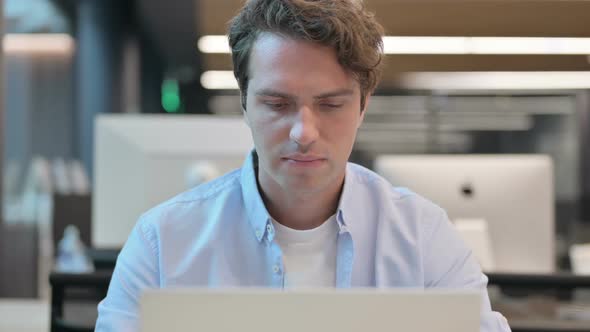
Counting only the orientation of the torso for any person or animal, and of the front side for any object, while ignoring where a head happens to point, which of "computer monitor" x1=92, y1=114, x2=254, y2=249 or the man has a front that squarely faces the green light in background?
the computer monitor

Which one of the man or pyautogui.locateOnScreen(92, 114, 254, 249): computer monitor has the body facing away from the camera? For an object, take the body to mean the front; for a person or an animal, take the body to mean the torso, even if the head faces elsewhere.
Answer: the computer monitor

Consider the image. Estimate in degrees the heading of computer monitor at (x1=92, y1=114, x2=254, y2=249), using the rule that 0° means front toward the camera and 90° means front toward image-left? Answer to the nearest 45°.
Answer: approximately 180°

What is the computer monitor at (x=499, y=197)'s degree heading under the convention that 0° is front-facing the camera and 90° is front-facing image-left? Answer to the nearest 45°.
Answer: approximately 180°

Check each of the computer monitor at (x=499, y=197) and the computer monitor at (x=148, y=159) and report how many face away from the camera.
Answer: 2

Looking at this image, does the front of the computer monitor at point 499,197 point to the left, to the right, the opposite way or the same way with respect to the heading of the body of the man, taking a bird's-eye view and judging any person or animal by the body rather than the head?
the opposite way

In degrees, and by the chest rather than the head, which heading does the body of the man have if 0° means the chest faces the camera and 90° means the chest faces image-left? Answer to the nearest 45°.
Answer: approximately 0°

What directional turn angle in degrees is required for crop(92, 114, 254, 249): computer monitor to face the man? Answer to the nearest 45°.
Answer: approximately 180°
